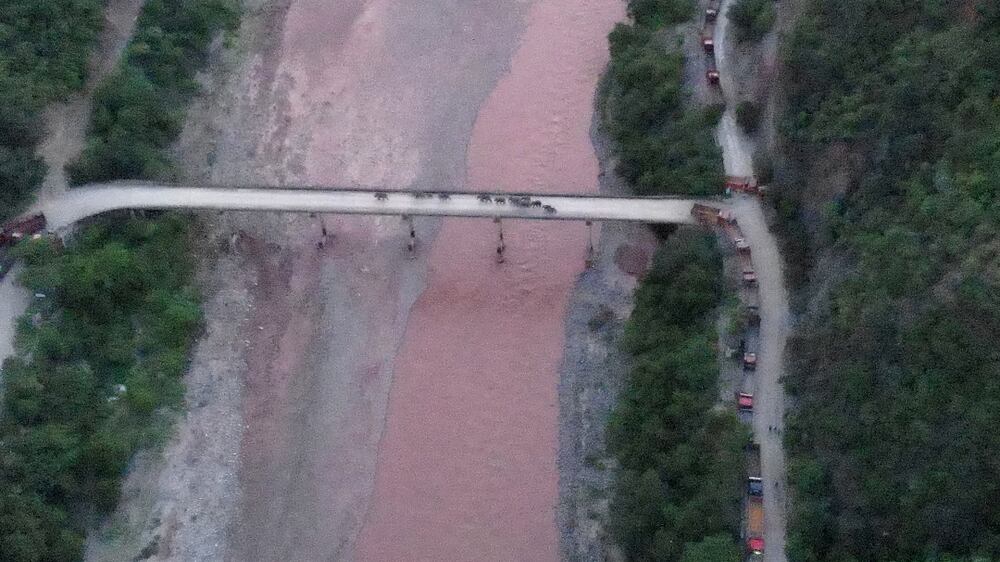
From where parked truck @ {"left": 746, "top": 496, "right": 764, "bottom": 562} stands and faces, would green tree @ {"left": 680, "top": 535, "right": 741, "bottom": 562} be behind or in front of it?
in front

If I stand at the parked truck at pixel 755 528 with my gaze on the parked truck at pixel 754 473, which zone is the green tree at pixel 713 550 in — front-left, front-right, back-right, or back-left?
back-left

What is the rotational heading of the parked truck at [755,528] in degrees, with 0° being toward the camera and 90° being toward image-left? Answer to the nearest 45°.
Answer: approximately 0°
